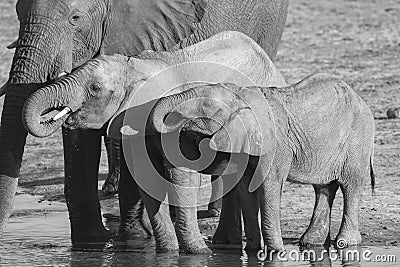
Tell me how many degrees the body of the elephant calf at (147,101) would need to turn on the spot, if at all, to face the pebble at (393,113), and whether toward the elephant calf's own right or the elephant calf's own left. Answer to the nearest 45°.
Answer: approximately 135° to the elephant calf's own right

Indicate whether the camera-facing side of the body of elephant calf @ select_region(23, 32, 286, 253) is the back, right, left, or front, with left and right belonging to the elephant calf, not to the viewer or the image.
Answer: left

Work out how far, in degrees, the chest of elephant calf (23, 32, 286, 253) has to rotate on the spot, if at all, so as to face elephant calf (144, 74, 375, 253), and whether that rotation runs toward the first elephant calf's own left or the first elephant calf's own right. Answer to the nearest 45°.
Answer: approximately 180°
